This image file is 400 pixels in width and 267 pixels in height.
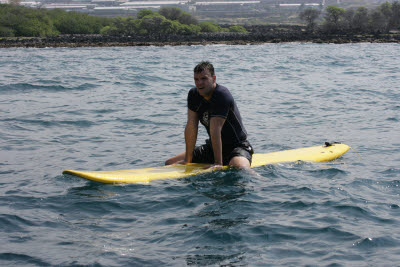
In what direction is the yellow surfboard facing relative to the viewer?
to the viewer's left

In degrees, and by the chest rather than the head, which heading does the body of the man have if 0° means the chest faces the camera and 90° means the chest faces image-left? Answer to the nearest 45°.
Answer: approximately 45°
